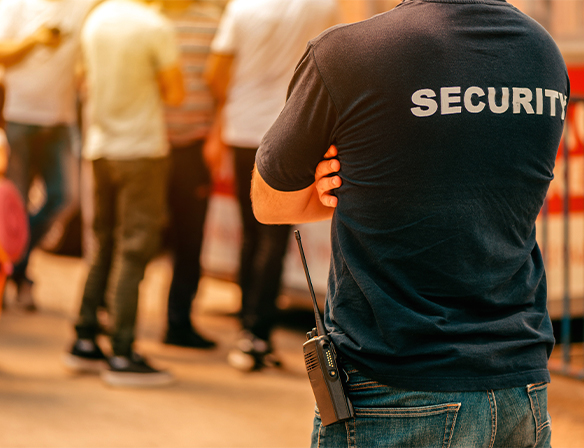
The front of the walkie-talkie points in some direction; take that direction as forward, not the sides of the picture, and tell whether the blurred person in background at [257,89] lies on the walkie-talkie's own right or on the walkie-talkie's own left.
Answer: on the walkie-talkie's own right

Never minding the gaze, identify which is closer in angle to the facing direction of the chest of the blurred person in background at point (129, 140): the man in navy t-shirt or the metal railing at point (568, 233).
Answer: the metal railing

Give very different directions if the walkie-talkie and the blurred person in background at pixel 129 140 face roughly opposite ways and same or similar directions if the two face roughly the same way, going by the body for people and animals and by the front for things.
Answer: very different directions

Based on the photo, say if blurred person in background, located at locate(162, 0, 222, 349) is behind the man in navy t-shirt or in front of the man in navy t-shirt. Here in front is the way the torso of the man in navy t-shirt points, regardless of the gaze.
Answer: in front

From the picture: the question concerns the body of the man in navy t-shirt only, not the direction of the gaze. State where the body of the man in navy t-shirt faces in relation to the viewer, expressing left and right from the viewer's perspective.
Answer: facing away from the viewer and to the left of the viewer

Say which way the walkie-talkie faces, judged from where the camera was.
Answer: facing the viewer and to the left of the viewer

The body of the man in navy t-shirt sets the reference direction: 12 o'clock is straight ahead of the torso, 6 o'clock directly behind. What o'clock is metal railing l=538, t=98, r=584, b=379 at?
The metal railing is roughly at 2 o'clock from the man in navy t-shirt.

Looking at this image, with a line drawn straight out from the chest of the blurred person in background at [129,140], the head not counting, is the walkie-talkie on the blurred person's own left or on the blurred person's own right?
on the blurred person's own right

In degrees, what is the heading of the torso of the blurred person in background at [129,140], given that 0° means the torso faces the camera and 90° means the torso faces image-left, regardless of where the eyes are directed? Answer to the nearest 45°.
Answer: approximately 225°
